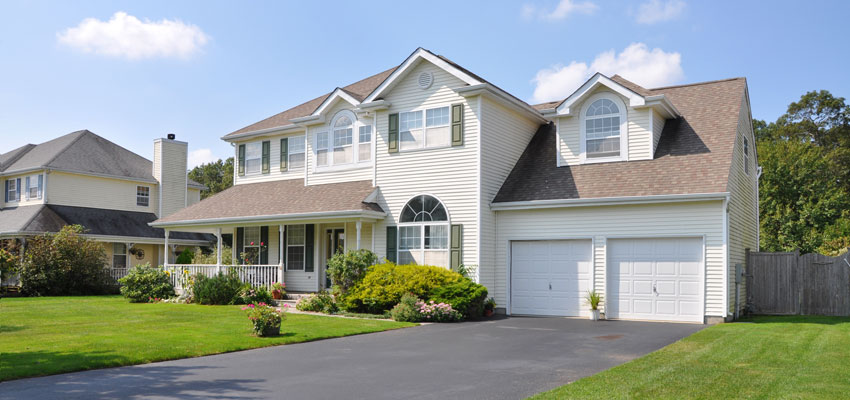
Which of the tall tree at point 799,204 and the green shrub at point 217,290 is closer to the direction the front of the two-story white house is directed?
the green shrub

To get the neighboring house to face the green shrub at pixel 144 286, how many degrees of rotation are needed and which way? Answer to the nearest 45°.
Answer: approximately 45° to its left

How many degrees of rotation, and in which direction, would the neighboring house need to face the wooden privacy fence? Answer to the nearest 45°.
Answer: approximately 90° to its left

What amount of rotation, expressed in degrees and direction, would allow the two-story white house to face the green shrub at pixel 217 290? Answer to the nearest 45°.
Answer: approximately 45° to its right

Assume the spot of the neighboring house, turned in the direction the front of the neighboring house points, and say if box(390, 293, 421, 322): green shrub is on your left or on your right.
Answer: on your left

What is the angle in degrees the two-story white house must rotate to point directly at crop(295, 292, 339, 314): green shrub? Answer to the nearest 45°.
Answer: approximately 45° to its right

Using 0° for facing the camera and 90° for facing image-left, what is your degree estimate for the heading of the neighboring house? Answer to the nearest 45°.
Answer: approximately 45°

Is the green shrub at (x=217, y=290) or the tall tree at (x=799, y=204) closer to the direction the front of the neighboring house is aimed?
the green shrub
